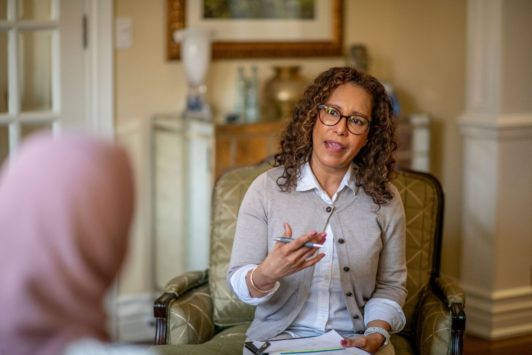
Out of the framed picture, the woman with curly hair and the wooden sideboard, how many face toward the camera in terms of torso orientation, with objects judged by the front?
3

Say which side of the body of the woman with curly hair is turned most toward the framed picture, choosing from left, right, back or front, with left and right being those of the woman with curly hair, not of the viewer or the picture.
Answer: back

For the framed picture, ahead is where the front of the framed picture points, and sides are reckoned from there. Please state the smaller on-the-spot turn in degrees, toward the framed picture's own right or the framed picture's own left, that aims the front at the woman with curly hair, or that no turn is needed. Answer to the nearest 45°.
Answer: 0° — it already faces them

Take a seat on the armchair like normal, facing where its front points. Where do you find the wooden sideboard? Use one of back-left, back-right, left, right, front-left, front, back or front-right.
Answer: back

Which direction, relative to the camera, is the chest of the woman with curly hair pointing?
toward the camera

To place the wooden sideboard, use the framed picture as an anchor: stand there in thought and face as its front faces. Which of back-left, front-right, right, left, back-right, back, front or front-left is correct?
front

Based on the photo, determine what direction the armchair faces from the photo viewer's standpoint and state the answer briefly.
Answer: facing the viewer

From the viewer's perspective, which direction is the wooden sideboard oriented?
toward the camera

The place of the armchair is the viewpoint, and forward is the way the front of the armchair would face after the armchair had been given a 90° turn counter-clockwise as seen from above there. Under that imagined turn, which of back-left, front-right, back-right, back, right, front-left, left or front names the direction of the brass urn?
left

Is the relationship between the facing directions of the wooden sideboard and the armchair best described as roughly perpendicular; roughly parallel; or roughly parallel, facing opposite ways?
roughly parallel

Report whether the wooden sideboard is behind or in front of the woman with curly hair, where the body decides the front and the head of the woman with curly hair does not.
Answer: behind

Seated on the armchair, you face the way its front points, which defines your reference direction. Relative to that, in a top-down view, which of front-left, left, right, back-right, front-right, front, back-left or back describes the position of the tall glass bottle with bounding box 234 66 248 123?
back

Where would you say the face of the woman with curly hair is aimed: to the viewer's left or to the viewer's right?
to the viewer's left
